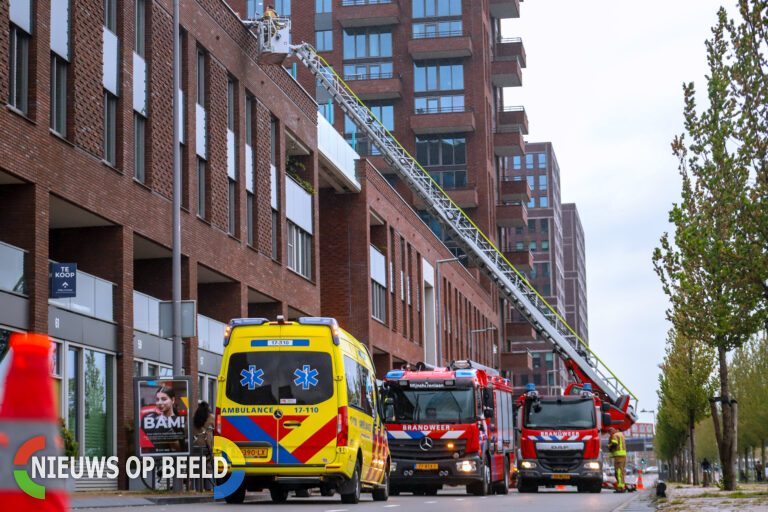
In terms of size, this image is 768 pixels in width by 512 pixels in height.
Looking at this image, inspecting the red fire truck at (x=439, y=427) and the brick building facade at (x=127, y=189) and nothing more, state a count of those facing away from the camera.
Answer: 0

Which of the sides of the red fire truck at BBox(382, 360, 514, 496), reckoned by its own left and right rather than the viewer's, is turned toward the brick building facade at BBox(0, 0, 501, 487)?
right

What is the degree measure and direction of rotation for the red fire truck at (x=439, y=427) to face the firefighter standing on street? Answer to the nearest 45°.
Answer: approximately 135° to its left

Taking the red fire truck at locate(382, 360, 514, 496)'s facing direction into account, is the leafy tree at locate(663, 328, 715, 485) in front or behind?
behind

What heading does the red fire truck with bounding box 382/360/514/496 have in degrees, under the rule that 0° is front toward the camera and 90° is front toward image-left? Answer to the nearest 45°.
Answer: approximately 0°

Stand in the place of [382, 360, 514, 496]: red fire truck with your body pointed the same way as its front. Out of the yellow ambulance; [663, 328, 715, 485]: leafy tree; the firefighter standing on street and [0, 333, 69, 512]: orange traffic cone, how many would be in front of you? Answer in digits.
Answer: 2

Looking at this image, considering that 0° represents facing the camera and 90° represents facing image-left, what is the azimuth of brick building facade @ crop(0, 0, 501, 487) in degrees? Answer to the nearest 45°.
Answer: approximately 315°

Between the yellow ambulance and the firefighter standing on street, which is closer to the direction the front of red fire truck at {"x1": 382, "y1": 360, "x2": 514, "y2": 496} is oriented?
the yellow ambulance

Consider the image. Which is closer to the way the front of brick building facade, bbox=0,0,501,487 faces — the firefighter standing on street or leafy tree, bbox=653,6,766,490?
the leafy tree

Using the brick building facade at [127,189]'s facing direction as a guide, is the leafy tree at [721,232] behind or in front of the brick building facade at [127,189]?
in front

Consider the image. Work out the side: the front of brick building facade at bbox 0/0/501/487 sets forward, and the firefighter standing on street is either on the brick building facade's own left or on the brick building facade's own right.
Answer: on the brick building facade's own left

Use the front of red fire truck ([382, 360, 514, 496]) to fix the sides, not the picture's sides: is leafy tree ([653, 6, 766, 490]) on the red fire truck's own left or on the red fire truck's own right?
on the red fire truck's own left

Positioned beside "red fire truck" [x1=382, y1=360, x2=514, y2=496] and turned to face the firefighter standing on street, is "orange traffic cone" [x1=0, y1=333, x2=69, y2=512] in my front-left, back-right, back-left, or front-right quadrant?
back-right
